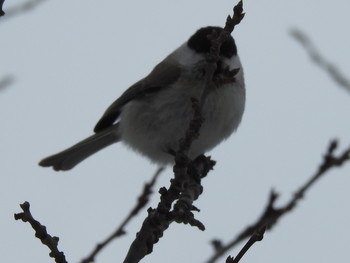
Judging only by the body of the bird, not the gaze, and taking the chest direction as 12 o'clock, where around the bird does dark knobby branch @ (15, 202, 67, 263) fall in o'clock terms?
The dark knobby branch is roughly at 4 o'clock from the bird.

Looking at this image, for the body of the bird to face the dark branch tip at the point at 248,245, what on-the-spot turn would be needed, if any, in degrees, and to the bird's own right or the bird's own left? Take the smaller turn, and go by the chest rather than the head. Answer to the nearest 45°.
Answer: approximately 45° to the bird's own left

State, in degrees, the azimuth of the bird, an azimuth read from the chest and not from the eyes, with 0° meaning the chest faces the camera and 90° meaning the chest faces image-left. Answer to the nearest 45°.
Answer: approximately 315°

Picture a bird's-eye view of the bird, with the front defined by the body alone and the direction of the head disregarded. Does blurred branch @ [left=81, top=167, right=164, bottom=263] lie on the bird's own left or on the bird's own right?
on the bird's own right

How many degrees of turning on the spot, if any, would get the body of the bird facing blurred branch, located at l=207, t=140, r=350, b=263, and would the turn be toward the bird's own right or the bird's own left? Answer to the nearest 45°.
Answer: approximately 45° to the bird's own left

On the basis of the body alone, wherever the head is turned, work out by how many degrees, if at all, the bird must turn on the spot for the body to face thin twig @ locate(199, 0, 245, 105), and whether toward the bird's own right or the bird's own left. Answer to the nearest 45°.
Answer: approximately 45° to the bird's own right
